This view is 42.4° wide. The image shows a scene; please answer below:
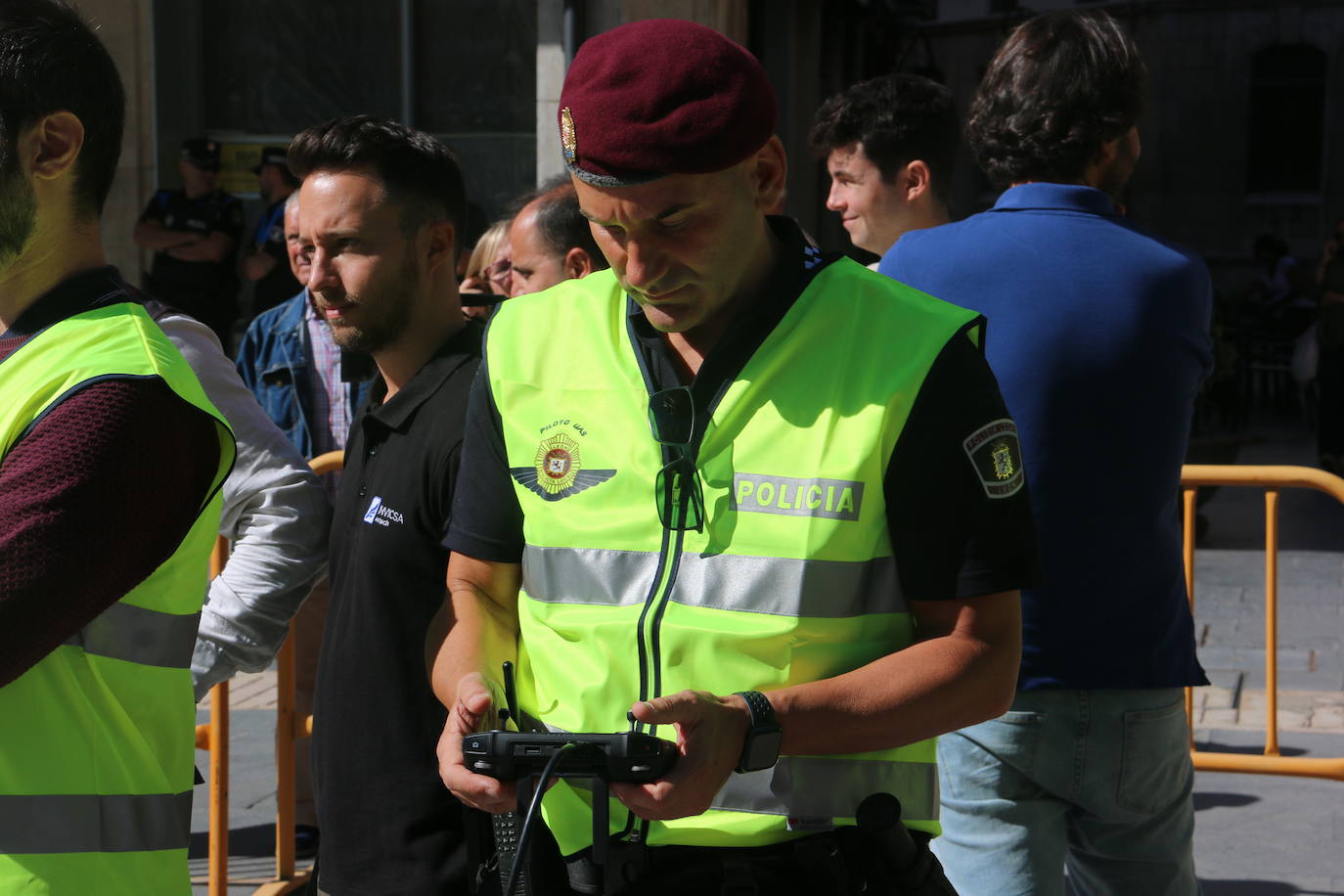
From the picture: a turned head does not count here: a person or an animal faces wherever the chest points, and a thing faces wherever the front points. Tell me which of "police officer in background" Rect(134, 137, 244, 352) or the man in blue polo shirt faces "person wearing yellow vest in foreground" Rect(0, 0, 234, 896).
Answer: the police officer in background

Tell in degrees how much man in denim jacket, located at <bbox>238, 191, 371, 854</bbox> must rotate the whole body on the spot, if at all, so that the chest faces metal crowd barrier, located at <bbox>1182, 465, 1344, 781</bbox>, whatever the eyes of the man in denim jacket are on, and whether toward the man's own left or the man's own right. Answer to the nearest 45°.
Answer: approximately 45° to the man's own left

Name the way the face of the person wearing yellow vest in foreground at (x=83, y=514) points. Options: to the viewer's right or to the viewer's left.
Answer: to the viewer's left

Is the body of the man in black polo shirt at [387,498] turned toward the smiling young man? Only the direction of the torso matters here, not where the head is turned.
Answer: no

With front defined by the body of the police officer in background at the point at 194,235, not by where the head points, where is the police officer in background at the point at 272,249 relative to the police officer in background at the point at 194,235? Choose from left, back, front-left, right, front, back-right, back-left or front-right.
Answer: front-left

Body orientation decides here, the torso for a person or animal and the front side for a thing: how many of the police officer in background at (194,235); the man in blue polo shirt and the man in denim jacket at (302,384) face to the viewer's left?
0

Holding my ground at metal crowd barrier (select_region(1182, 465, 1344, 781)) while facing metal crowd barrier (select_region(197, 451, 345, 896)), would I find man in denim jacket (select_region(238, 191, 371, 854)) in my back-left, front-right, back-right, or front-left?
front-right

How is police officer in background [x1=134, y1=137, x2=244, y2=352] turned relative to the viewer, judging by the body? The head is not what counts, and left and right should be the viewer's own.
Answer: facing the viewer

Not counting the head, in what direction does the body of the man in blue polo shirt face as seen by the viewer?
away from the camera

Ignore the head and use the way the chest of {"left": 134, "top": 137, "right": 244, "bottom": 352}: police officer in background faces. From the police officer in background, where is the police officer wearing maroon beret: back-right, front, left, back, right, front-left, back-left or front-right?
front

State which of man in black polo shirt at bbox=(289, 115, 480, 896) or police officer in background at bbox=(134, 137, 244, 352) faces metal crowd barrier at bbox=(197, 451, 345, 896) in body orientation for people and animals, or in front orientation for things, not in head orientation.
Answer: the police officer in background

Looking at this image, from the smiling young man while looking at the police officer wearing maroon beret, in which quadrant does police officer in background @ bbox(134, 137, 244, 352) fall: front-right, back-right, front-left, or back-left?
back-right

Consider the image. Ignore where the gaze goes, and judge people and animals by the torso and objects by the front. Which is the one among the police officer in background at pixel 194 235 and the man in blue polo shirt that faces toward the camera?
the police officer in background

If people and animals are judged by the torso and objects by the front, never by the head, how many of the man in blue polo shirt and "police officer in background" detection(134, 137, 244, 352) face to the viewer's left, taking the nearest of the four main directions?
0

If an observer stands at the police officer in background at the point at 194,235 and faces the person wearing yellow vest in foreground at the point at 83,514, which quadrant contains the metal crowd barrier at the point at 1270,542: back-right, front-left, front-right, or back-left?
front-left

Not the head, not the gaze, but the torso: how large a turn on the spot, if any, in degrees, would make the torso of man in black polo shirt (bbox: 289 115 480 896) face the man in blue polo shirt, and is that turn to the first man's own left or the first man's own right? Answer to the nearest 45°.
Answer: approximately 135° to the first man's own left
